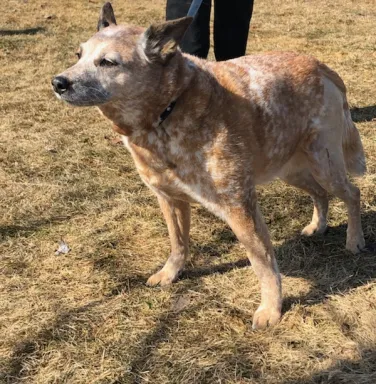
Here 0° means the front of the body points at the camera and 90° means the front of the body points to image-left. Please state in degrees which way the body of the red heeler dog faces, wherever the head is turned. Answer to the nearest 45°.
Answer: approximately 45°
